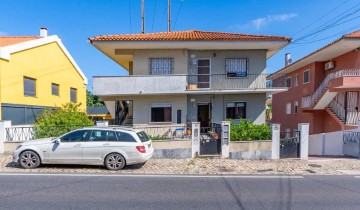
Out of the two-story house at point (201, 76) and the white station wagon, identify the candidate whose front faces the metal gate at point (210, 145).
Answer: the two-story house

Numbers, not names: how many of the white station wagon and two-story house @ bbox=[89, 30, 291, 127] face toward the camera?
1

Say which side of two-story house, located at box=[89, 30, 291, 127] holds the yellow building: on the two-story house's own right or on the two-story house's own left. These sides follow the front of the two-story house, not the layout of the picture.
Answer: on the two-story house's own right
